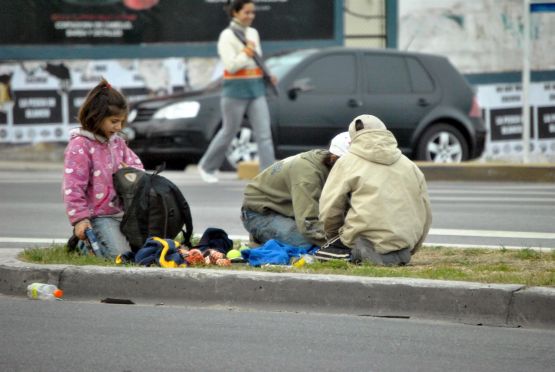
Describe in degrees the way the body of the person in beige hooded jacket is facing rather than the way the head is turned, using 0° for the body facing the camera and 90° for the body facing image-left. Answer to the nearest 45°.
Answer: approximately 135°

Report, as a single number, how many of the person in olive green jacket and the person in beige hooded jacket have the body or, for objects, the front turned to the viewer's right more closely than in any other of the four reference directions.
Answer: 1

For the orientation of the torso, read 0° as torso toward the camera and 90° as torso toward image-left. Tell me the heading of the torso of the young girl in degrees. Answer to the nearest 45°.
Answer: approximately 315°

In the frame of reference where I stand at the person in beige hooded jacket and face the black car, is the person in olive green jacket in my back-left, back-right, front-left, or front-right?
front-left

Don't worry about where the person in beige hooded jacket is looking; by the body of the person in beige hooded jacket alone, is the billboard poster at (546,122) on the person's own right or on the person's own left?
on the person's own right

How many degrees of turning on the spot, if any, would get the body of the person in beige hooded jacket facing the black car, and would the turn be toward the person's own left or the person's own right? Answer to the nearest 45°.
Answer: approximately 45° to the person's own right

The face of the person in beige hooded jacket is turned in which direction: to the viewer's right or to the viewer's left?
to the viewer's left

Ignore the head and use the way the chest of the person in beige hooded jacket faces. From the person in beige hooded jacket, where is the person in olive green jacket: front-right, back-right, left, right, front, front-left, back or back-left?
front

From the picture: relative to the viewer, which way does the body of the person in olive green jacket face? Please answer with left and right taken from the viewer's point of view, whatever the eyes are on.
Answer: facing to the right of the viewer

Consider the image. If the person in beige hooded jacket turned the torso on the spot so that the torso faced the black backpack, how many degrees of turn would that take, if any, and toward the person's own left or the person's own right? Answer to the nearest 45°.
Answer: approximately 45° to the person's own left
